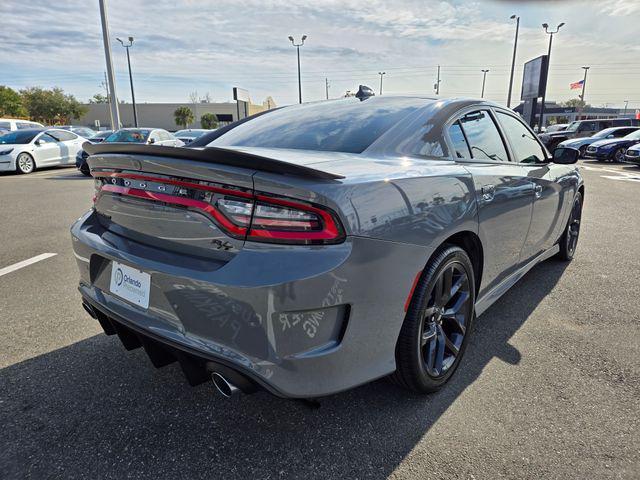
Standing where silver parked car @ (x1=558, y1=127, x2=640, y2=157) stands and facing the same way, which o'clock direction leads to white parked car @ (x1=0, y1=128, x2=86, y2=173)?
The white parked car is roughly at 12 o'clock from the silver parked car.

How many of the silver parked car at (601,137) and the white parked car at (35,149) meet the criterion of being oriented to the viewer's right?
0

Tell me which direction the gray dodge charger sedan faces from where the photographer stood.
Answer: facing away from the viewer and to the right of the viewer

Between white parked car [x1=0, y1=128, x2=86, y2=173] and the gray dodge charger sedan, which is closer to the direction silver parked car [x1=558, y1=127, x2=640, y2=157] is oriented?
the white parked car

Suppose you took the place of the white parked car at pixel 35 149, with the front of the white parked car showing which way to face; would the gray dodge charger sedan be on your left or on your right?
on your left

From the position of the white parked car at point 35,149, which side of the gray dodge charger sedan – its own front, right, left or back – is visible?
left

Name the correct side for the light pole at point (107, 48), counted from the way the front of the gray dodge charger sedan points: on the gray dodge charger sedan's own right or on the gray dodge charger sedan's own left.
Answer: on the gray dodge charger sedan's own left

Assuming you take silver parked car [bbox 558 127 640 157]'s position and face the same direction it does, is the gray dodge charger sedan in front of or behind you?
in front

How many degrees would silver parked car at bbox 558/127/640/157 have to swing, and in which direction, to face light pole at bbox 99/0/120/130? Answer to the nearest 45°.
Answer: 0° — it already faces it

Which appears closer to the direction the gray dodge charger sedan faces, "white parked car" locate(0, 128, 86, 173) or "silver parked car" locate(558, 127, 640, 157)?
the silver parked car

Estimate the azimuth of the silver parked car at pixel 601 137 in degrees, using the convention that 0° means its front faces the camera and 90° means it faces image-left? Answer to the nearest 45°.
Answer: approximately 45°
